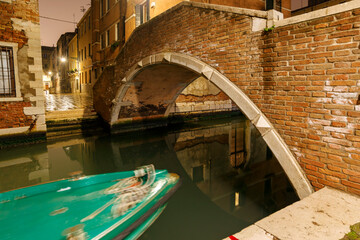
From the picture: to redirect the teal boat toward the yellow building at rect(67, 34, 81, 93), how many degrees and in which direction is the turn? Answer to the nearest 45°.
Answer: approximately 45° to its left

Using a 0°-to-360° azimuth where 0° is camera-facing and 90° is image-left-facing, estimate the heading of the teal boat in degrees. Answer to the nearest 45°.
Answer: approximately 225°

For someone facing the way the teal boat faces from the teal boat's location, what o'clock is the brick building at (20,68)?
The brick building is roughly at 10 o'clock from the teal boat.
